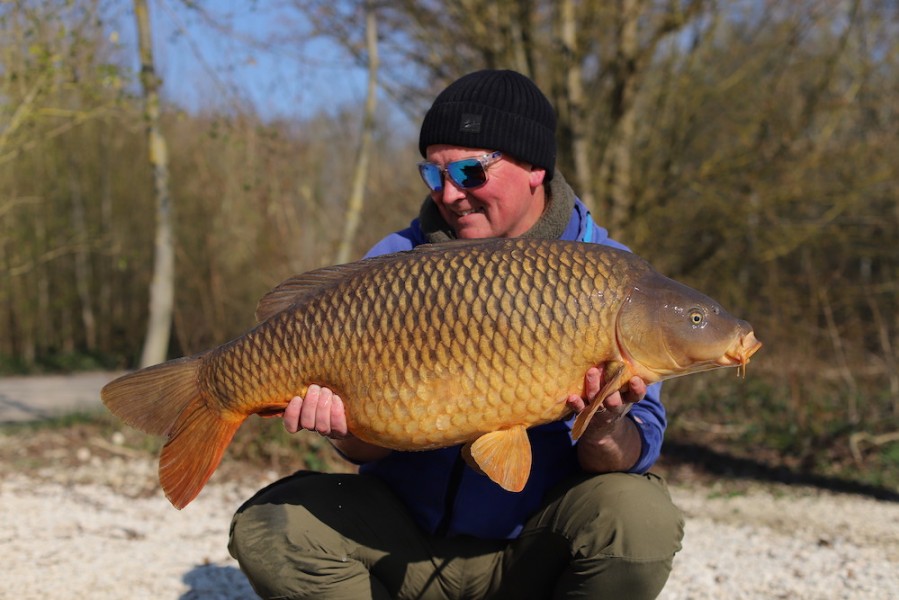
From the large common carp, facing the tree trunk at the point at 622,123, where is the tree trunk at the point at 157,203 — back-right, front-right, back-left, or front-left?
front-left

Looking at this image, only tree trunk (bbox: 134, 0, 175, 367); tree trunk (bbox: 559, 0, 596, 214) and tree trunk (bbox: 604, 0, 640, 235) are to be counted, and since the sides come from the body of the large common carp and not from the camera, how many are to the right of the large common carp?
0

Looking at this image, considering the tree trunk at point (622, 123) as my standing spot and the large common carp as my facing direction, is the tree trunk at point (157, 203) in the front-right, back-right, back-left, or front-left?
front-right

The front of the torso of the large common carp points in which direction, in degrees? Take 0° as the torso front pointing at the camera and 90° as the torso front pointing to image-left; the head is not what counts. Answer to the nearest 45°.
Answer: approximately 270°

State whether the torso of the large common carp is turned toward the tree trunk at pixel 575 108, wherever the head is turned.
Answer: no

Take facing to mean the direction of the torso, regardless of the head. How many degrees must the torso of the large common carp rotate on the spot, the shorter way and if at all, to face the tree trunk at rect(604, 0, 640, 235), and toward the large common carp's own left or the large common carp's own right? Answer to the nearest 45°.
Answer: approximately 90° to the large common carp's own left
